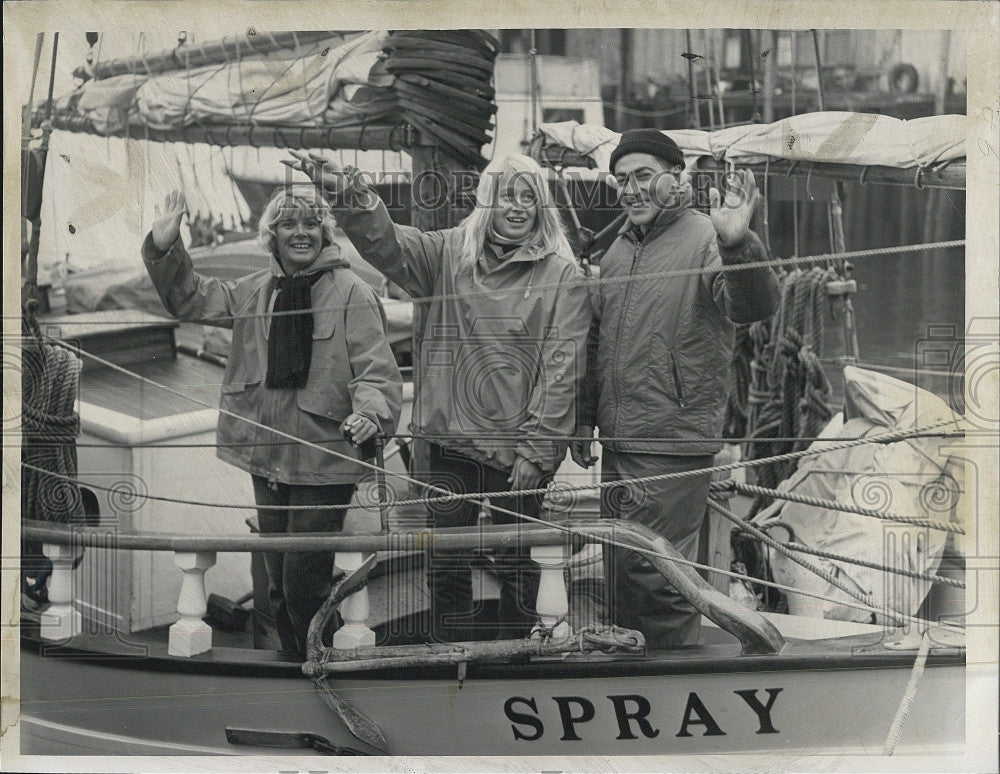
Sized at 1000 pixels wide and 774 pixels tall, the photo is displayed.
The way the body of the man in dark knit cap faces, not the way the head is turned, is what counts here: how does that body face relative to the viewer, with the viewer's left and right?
facing the viewer and to the left of the viewer

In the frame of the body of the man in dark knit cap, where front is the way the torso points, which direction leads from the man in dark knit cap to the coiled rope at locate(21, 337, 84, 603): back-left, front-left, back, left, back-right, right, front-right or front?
front-right

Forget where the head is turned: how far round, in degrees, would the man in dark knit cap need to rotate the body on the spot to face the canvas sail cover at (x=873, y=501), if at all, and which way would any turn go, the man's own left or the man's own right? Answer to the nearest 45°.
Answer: approximately 135° to the man's own left
